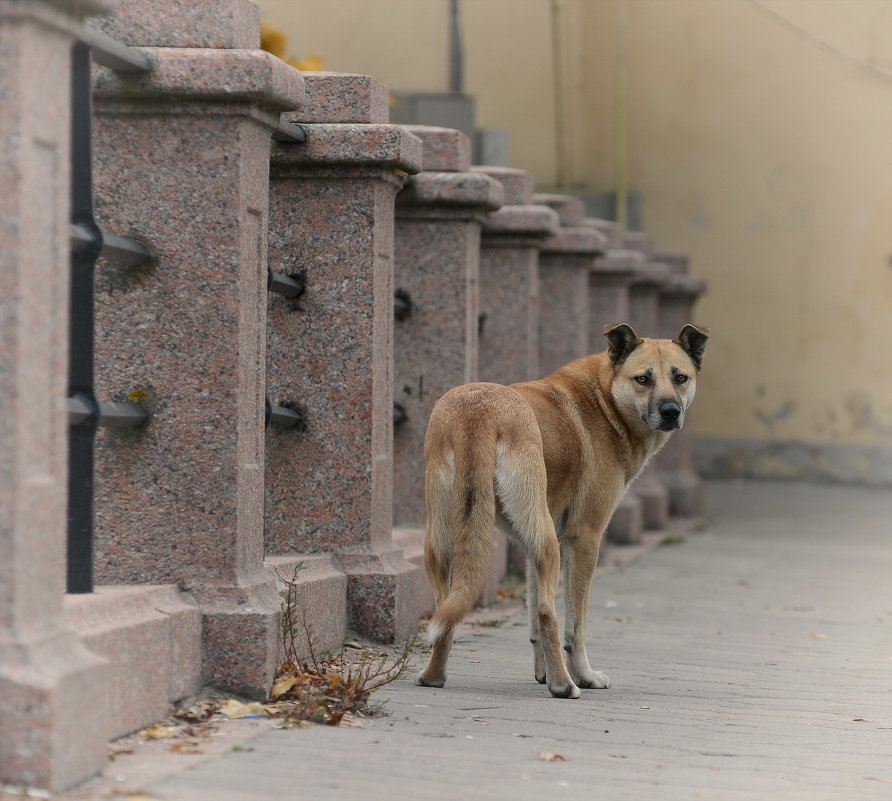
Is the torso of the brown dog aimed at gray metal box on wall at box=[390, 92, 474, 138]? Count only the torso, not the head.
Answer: no

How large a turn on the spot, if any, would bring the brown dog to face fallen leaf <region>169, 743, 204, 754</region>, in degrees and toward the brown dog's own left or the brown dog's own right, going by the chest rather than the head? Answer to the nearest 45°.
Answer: approximately 180°

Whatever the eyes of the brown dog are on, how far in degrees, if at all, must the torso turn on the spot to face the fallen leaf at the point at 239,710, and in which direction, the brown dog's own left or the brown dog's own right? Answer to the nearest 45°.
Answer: approximately 180°

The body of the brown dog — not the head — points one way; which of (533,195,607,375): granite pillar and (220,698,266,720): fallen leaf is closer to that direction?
the granite pillar

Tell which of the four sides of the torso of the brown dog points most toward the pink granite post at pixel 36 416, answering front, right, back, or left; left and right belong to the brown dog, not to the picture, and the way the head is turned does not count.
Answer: back

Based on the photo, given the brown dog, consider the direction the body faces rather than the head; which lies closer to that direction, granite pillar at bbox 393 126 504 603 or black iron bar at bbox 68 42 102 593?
the granite pillar

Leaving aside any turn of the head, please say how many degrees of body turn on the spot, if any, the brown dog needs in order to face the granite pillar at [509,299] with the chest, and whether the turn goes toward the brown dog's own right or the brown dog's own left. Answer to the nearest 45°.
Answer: approximately 45° to the brown dog's own left

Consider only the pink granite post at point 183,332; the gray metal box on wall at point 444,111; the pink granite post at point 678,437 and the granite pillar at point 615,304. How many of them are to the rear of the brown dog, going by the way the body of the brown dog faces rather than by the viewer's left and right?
1

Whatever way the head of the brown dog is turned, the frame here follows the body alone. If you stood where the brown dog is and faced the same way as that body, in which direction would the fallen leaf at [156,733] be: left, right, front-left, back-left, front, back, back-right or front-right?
back

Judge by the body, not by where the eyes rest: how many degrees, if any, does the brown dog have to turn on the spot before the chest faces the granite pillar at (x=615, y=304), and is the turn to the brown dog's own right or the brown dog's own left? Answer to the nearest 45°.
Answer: approximately 45° to the brown dog's own left

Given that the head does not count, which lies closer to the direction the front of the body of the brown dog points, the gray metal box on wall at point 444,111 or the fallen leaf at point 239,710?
the gray metal box on wall

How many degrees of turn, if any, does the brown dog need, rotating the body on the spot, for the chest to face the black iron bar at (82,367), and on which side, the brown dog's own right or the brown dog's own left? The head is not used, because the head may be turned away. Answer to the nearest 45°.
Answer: approximately 180°

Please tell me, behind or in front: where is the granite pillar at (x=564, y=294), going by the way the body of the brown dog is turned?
in front

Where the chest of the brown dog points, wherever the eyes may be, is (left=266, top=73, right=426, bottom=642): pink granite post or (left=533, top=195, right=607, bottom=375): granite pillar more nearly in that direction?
the granite pillar

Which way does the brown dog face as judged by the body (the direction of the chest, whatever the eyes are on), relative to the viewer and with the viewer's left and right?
facing away from the viewer and to the right of the viewer

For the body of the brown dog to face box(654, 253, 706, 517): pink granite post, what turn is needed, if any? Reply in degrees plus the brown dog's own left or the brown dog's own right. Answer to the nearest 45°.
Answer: approximately 45° to the brown dog's own left
